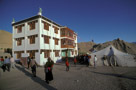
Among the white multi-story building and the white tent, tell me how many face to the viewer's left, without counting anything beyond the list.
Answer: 0

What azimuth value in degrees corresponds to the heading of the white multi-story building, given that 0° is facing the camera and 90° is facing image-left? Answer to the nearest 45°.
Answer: approximately 315°
